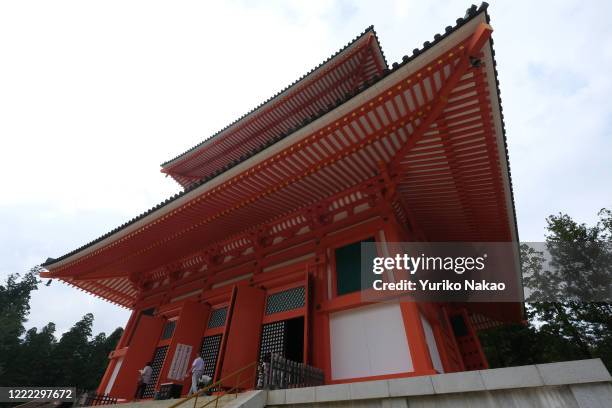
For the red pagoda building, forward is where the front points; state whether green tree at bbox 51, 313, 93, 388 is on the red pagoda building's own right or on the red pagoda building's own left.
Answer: on the red pagoda building's own right

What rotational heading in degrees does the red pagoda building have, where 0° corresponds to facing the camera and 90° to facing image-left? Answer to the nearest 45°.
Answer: approximately 45°
